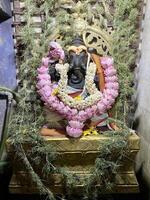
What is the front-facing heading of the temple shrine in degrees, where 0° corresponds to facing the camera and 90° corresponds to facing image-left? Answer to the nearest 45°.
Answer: approximately 0°
